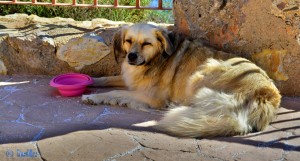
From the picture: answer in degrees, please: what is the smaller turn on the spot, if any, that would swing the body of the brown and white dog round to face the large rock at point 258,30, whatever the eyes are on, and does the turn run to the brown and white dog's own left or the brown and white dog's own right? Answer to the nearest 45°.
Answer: approximately 135° to the brown and white dog's own right

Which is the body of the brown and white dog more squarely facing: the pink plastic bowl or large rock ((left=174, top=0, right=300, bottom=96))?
the pink plastic bowl

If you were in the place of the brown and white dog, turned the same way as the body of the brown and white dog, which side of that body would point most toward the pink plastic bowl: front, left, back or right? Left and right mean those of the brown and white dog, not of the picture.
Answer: front

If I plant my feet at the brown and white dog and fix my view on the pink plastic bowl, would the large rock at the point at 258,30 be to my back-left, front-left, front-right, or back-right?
back-right

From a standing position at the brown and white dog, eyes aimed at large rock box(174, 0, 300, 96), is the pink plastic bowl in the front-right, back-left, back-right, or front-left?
back-left

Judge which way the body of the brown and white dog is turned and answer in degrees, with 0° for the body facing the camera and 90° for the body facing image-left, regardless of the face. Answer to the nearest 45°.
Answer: approximately 90°
